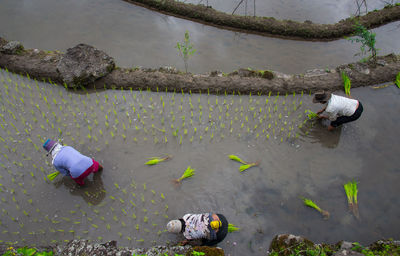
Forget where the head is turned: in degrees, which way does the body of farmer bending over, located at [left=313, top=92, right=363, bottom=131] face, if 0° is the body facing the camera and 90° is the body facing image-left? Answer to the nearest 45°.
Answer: approximately 90°

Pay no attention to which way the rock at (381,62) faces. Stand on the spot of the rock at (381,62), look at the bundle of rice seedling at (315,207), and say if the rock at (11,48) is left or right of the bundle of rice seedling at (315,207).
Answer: right

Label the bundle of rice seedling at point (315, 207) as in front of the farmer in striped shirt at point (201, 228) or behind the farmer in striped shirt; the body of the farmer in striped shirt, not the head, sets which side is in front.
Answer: behind

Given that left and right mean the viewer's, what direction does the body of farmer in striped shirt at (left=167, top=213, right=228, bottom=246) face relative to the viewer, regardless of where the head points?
facing to the left of the viewer

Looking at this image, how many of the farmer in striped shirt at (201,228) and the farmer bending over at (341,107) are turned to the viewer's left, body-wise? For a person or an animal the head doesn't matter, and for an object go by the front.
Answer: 2

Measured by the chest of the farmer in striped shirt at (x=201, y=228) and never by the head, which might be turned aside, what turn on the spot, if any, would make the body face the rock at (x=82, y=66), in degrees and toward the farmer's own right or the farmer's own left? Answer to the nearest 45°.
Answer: approximately 45° to the farmer's own right
